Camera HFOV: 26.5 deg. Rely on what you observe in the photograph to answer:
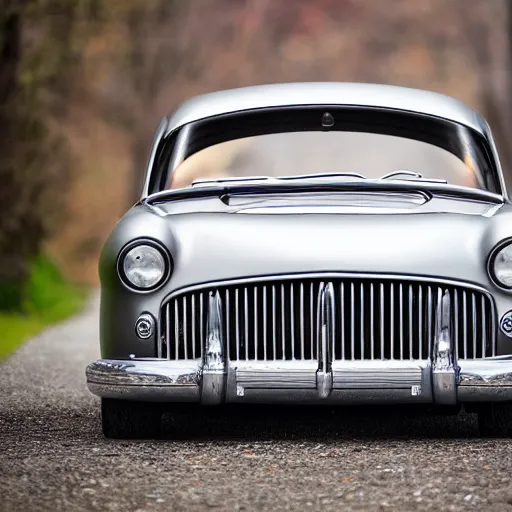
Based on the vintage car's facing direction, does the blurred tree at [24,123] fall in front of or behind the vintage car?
behind

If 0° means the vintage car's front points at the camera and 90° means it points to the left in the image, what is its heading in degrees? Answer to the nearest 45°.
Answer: approximately 0°
